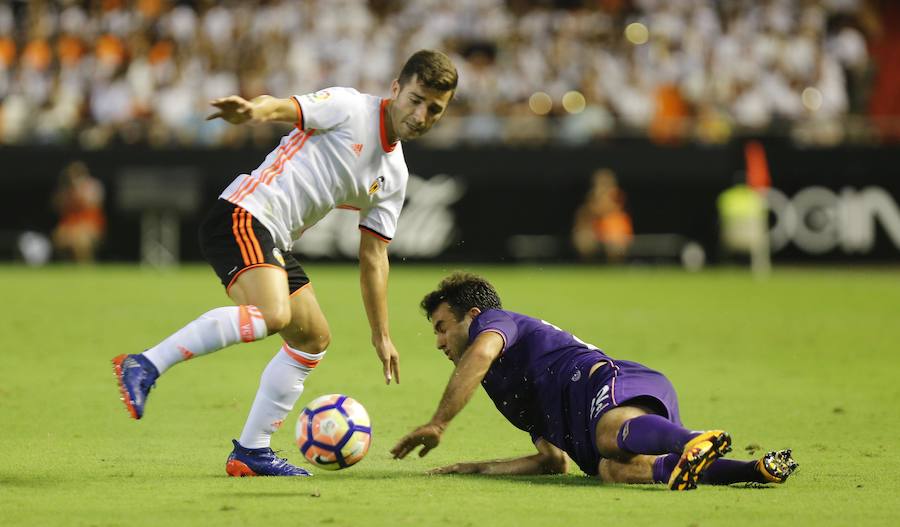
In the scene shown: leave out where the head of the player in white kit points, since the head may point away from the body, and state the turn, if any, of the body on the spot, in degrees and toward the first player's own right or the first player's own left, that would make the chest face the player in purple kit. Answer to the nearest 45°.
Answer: approximately 45° to the first player's own left

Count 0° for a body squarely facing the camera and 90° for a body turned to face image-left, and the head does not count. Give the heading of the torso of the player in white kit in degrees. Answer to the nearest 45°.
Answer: approximately 315°
